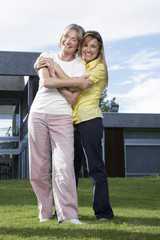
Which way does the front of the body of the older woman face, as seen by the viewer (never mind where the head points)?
toward the camera

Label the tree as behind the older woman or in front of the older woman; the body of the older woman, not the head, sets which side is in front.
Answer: behind
